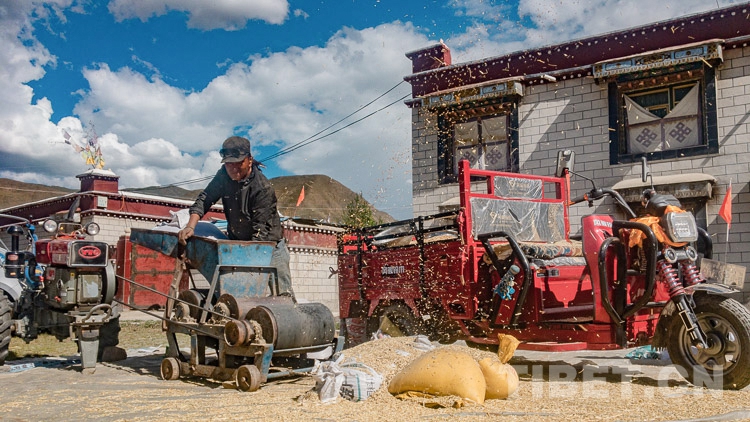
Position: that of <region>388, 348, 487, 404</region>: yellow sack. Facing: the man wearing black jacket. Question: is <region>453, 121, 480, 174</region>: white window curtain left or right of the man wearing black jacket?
right

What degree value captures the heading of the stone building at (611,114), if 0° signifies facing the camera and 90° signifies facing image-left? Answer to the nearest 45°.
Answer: approximately 45°

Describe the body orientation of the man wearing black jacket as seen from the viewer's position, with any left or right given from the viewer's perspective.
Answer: facing the viewer and to the left of the viewer

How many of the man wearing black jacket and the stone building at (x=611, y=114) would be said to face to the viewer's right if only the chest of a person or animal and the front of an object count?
0

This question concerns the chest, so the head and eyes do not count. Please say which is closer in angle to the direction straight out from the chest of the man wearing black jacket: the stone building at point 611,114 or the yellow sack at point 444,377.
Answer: the yellow sack

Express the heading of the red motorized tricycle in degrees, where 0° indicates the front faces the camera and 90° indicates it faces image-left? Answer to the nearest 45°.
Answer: approximately 315°

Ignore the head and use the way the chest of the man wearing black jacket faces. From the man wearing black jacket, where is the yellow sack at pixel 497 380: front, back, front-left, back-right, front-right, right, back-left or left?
left

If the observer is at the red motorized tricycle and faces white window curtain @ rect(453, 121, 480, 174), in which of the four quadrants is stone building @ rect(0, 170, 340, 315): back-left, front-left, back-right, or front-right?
front-left

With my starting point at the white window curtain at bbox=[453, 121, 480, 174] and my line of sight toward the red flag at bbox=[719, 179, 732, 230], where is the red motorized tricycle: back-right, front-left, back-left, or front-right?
front-right

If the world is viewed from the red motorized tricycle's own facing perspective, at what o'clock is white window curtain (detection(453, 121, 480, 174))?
The white window curtain is roughly at 7 o'clock from the red motorized tricycle.

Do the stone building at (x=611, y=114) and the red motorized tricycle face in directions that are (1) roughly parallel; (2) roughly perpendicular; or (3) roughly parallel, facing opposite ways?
roughly perpendicular
